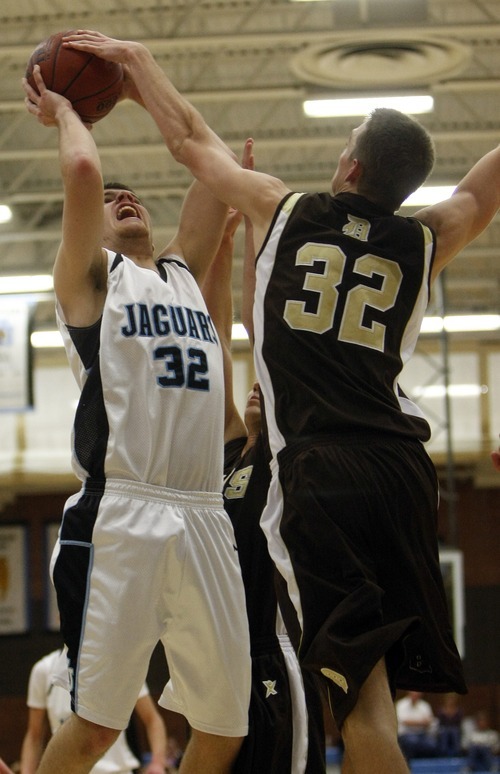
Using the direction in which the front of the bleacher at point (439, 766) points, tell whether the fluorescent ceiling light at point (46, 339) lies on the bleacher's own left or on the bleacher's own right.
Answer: on the bleacher's own right

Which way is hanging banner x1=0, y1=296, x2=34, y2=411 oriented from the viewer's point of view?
toward the camera

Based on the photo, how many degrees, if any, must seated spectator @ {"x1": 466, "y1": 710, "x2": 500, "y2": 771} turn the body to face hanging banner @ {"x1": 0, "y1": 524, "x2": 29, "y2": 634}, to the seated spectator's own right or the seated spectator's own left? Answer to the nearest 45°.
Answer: approximately 90° to the seated spectator's own right

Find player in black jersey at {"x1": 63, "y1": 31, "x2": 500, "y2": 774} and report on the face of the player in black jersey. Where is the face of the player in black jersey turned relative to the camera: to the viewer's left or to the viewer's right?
to the viewer's left

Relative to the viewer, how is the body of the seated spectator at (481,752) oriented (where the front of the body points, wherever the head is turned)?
toward the camera

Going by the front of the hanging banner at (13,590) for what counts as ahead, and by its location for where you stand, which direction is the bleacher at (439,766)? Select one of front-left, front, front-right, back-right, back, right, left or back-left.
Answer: front-left

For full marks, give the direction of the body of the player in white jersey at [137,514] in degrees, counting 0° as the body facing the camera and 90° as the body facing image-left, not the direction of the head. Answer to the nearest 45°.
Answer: approximately 315°
